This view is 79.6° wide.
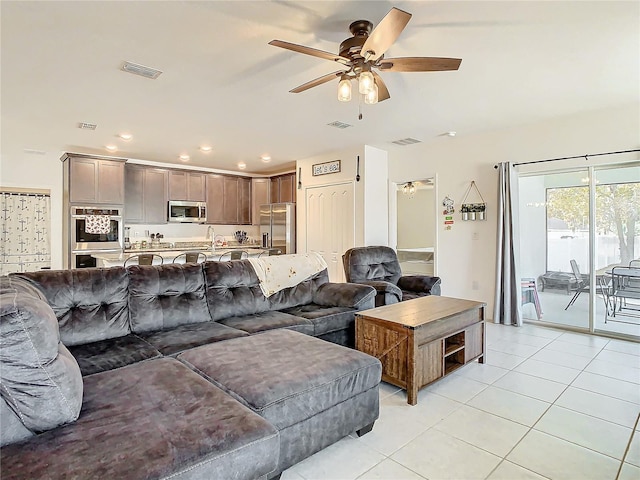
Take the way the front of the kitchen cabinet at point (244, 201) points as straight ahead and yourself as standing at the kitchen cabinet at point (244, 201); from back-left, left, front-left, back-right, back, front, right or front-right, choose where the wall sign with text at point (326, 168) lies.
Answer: front-left

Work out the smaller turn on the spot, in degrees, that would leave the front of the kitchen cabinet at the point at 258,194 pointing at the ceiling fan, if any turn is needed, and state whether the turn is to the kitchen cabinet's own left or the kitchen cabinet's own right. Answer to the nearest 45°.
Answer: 0° — it already faces it

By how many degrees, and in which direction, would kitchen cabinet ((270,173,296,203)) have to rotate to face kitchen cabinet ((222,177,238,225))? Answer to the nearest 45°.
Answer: approximately 45° to its right

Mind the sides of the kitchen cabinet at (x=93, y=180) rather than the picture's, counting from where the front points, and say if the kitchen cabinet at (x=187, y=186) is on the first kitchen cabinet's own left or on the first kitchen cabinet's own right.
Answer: on the first kitchen cabinet's own left

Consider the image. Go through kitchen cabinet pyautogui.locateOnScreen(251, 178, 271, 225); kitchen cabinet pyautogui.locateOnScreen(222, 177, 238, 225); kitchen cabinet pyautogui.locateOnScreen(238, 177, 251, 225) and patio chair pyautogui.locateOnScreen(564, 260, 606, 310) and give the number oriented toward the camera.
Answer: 3

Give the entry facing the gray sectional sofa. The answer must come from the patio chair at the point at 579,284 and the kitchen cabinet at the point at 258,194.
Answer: the kitchen cabinet

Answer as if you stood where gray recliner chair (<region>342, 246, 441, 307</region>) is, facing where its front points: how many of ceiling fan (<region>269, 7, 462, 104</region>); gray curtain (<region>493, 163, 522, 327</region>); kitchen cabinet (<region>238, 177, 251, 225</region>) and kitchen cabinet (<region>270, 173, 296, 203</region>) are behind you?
2

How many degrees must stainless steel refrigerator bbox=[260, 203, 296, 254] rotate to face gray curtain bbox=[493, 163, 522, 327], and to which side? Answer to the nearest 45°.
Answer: approximately 90° to its left

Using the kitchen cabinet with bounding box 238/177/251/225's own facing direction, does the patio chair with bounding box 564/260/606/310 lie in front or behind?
in front

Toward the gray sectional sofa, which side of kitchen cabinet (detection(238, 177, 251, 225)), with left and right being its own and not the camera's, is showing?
front

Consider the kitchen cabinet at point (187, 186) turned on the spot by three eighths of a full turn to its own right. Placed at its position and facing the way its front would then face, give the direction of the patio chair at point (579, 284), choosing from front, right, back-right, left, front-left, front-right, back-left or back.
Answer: back

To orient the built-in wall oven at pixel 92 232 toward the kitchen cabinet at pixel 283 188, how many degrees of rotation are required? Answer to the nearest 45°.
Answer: approximately 90° to its left

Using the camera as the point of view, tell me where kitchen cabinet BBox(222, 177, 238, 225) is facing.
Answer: facing the viewer

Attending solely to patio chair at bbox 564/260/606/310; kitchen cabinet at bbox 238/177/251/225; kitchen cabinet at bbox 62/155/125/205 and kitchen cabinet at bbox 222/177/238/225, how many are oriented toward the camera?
3

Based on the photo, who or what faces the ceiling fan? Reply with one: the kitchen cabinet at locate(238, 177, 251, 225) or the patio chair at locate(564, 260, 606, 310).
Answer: the kitchen cabinet

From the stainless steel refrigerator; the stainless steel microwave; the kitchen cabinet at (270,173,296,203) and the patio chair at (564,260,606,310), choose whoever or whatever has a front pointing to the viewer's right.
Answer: the patio chair

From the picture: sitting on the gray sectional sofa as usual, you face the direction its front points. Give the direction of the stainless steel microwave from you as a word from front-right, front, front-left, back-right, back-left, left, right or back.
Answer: back-left

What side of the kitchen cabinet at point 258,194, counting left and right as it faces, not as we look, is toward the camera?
front

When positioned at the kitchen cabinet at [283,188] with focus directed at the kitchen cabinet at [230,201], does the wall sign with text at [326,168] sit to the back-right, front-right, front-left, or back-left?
back-left

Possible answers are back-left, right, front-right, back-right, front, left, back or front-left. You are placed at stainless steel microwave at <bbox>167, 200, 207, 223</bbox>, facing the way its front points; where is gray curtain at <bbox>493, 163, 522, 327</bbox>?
front-left
